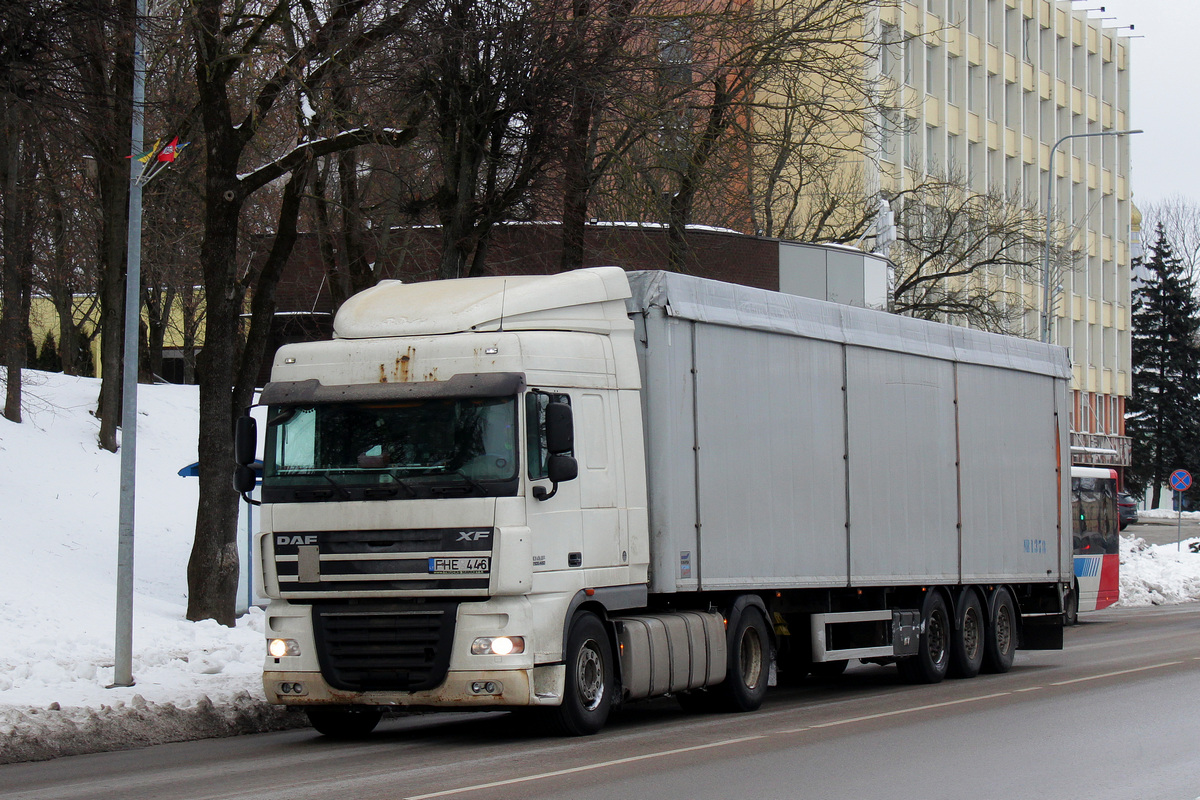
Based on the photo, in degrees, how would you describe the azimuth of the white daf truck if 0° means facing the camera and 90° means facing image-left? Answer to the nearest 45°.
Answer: approximately 45°

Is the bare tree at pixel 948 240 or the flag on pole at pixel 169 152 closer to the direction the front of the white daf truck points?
the flag on pole

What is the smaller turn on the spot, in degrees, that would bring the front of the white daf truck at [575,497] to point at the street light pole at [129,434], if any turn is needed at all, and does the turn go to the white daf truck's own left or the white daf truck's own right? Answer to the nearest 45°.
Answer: approximately 90° to the white daf truck's own right

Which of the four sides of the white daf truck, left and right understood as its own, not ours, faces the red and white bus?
back

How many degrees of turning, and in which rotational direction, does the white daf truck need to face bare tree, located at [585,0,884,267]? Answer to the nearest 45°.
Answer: approximately 135° to its right

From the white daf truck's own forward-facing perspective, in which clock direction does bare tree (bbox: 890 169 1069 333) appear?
The bare tree is roughly at 5 o'clock from the white daf truck.
